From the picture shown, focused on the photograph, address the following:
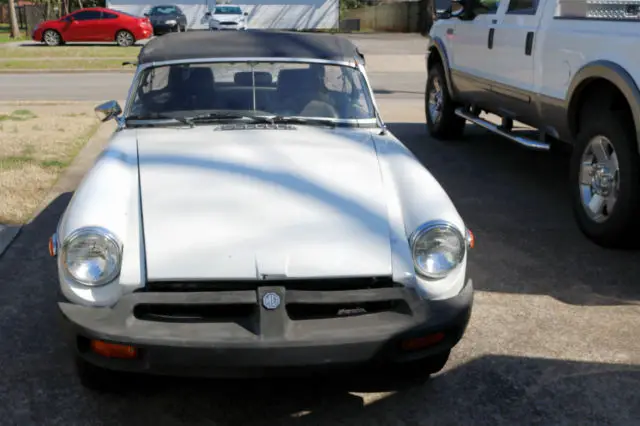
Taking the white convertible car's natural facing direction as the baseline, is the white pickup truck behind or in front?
behind

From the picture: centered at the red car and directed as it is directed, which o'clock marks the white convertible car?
The white convertible car is roughly at 9 o'clock from the red car.

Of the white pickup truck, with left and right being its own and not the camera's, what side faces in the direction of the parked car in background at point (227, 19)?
front

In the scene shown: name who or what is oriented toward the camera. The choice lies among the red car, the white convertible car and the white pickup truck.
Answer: the white convertible car

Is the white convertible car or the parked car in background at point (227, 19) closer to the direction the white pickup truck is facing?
the parked car in background

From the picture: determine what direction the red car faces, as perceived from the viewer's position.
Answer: facing to the left of the viewer

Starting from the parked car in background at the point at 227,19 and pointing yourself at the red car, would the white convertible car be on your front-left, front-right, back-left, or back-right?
front-left

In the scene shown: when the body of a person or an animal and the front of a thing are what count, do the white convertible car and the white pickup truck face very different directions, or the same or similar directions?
very different directions

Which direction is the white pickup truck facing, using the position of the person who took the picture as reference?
facing away from the viewer and to the left of the viewer

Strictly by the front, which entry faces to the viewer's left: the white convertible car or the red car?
the red car

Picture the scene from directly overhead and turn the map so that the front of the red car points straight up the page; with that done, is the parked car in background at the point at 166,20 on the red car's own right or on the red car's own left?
on the red car's own right

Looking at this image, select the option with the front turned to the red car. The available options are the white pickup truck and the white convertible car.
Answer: the white pickup truck

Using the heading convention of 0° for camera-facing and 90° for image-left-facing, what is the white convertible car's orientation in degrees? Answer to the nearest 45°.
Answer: approximately 0°

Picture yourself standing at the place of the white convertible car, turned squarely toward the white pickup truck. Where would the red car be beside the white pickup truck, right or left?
left

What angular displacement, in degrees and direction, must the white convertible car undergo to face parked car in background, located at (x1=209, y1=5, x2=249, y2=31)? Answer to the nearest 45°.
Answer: approximately 180°

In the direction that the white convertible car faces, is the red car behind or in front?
behind
